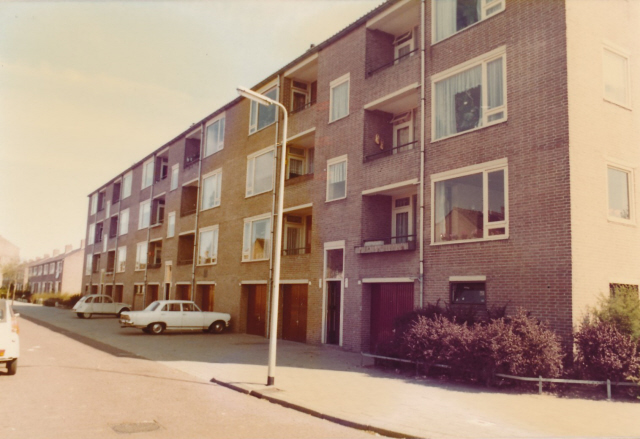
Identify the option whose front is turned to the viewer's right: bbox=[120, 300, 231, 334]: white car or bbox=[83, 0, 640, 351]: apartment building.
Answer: the white car

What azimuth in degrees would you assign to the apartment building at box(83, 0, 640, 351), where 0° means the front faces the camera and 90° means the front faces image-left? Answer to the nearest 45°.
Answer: approximately 45°

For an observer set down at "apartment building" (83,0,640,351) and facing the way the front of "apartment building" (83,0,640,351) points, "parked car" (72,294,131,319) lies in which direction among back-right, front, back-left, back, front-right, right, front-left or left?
right

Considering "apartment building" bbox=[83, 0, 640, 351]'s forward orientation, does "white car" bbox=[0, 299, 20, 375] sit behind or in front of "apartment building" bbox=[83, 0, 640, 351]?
in front

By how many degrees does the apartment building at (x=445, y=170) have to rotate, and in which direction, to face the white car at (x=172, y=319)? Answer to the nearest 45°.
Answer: approximately 90° to its right

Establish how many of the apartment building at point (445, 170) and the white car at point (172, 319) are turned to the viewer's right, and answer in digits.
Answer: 1

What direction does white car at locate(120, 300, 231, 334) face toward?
to the viewer's right
